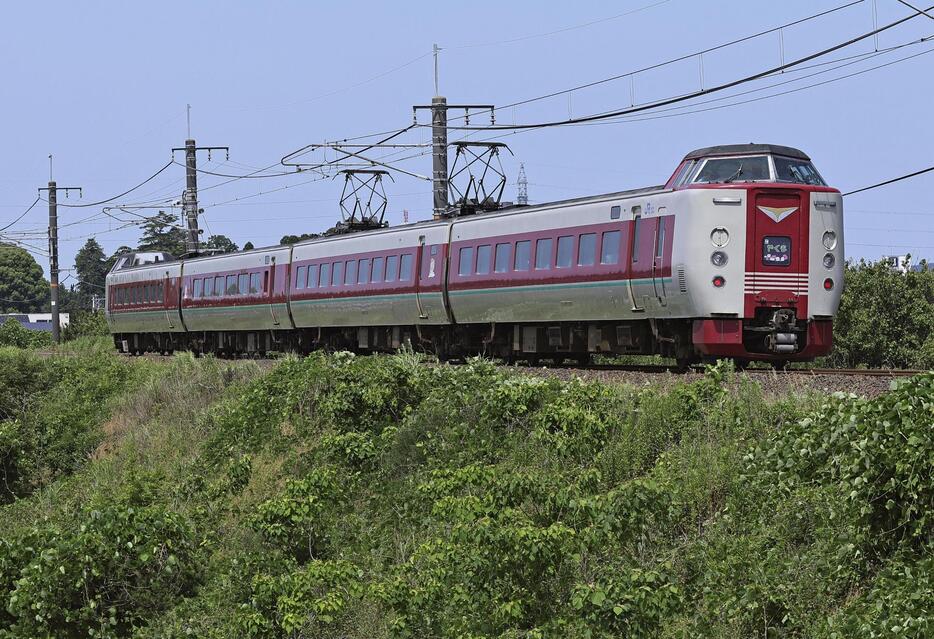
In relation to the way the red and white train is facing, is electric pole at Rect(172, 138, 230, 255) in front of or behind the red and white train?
behind

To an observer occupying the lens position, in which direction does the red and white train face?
facing the viewer and to the right of the viewer
